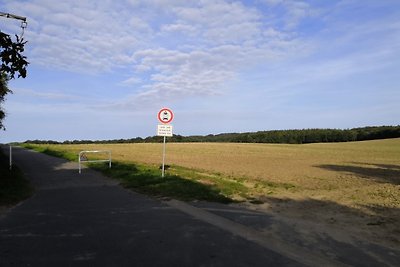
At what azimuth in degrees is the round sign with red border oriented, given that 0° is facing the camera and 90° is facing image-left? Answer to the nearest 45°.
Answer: approximately 0°
